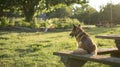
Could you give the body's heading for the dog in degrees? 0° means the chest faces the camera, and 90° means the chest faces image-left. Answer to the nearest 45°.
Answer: approximately 135°

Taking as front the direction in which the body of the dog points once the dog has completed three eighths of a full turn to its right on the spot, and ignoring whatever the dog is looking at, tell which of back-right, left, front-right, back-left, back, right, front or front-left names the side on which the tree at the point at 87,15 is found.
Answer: left

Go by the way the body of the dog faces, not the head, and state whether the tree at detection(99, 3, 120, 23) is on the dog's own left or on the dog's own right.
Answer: on the dog's own right
